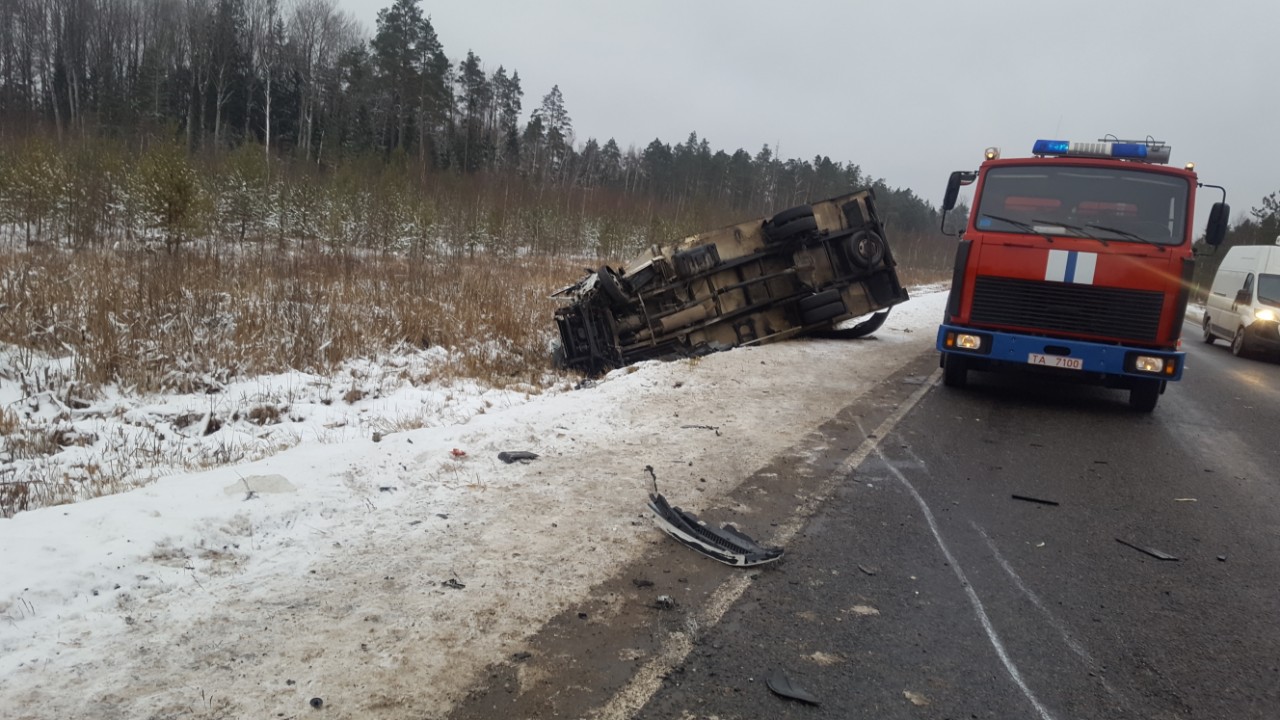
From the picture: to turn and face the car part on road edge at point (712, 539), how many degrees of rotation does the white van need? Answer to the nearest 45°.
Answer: approximately 45° to its right

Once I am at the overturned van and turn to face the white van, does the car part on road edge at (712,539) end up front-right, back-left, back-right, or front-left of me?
back-right

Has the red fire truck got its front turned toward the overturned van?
no

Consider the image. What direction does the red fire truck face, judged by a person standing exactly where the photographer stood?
facing the viewer

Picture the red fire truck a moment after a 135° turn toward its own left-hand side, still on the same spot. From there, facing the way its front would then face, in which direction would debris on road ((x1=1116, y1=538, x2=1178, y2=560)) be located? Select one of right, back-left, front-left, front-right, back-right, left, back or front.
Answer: back-right

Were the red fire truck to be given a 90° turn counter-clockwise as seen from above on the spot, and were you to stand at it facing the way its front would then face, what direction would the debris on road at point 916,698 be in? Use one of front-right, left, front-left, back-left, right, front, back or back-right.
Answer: right

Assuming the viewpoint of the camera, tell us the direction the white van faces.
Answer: facing the viewer and to the right of the viewer

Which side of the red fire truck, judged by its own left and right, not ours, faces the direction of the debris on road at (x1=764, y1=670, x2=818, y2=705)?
front

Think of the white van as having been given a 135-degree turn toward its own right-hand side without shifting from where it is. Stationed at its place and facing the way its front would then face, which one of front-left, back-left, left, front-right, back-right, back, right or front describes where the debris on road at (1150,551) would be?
left

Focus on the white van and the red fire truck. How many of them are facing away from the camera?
0

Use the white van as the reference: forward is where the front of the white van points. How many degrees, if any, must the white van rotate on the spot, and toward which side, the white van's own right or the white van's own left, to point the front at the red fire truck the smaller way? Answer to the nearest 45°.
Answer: approximately 45° to the white van's own right

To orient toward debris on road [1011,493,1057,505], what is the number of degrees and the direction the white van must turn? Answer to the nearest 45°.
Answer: approximately 45° to its right

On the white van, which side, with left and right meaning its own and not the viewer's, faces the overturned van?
right

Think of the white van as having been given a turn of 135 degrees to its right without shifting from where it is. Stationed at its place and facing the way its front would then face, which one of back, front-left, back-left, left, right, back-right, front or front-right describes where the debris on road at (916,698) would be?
left

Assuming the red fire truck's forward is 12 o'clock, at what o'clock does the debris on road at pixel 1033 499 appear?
The debris on road is roughly at 12 o'clock from the red fire truck.
